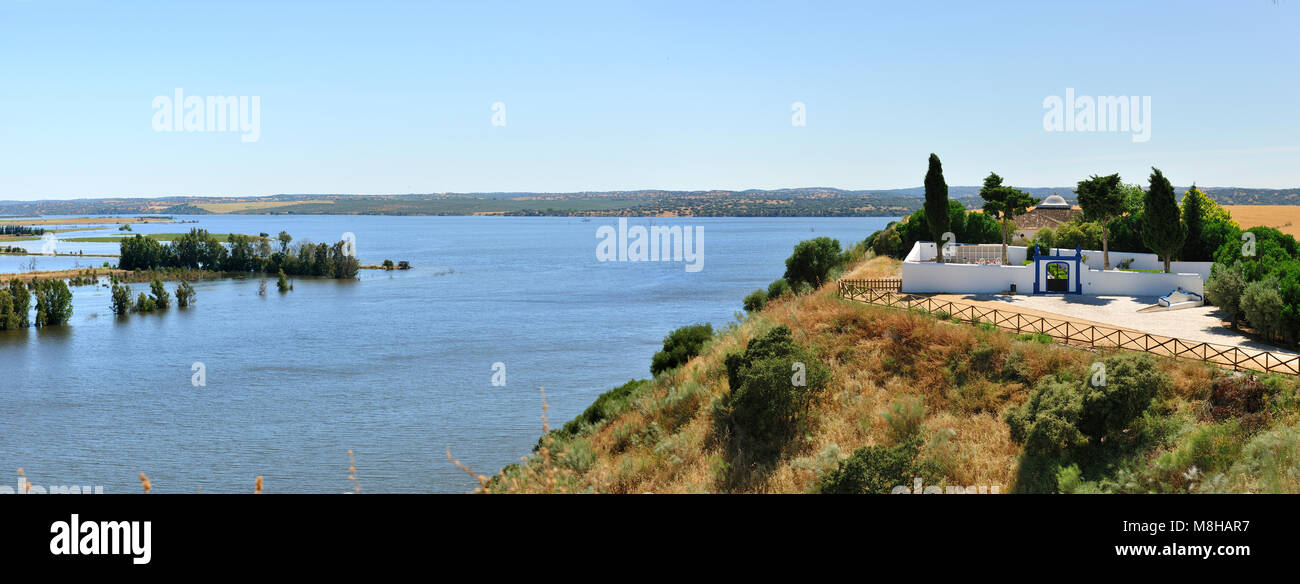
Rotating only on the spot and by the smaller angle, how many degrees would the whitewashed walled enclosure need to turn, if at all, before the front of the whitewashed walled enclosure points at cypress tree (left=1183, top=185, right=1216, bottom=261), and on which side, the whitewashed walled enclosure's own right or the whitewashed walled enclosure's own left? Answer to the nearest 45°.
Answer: approximately 135° to the whitewashed walled enclosure's own left

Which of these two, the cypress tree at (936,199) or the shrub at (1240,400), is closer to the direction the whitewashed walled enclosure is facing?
the shrub

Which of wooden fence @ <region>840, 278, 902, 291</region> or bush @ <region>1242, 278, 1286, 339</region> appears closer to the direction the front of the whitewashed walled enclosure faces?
the bush

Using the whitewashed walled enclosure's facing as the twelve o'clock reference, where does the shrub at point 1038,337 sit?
The shrub is roughly at 12 o'clock from the whitewashed walled enclosure.

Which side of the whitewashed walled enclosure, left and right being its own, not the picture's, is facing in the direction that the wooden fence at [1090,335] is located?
front

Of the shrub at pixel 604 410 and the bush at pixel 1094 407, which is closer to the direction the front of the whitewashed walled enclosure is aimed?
the bush

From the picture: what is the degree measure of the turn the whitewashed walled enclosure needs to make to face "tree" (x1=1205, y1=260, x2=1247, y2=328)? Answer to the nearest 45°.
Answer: approximately 45° to its left

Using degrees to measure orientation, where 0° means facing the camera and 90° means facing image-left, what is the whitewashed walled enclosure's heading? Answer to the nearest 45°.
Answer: approximately 0°

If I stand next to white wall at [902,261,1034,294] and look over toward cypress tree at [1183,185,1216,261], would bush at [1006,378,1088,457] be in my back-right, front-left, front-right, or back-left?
back-right

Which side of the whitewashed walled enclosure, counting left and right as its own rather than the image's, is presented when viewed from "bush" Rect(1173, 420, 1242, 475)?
front
